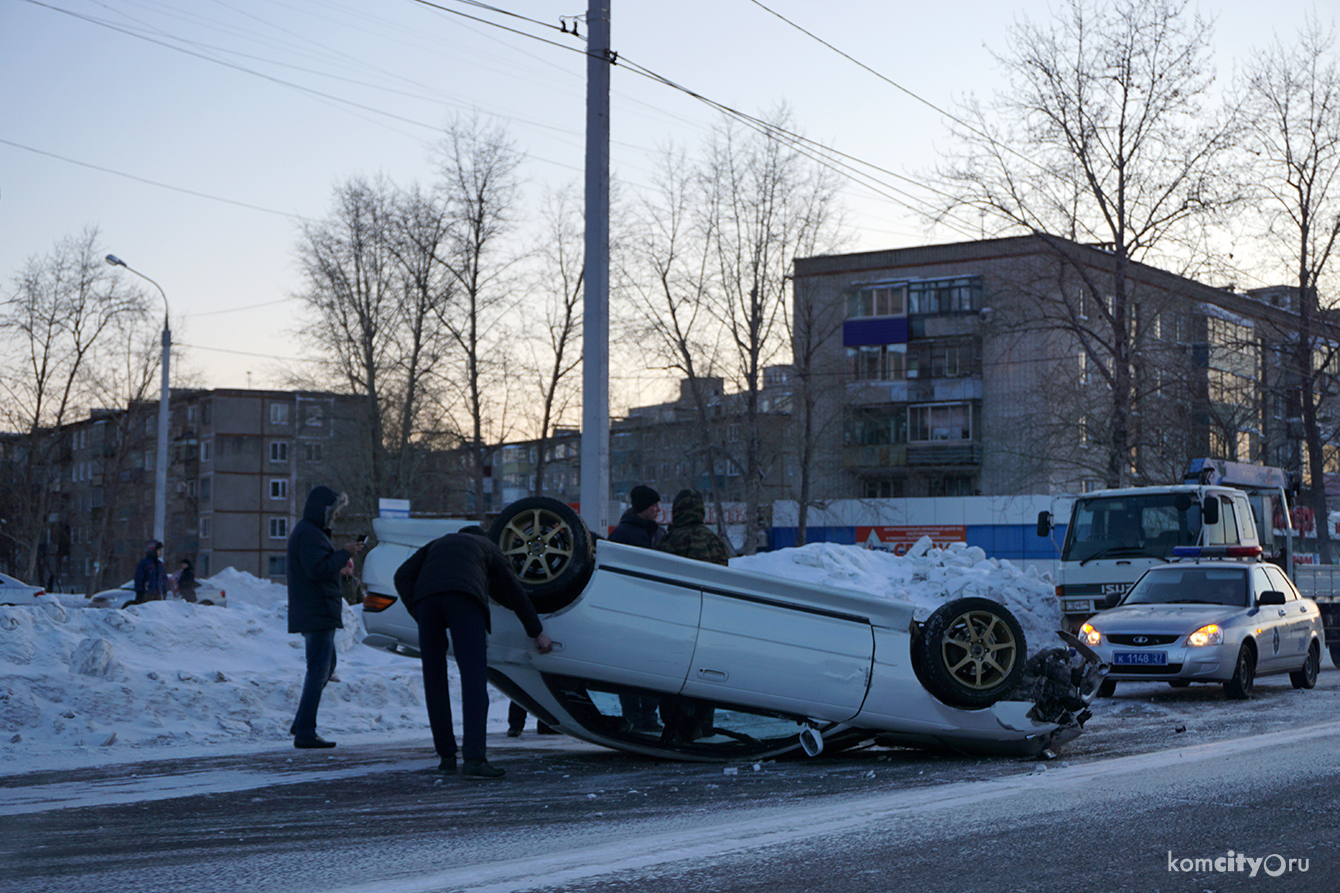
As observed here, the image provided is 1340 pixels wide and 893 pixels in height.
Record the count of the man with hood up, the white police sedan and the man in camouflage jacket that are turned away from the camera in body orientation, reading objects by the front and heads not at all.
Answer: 1

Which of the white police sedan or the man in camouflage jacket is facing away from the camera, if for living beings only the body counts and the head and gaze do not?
the man in camouflage jacket

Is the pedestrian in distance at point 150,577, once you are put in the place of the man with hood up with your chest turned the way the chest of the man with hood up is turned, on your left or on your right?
on your left

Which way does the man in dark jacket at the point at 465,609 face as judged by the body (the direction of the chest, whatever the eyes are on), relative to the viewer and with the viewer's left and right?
facing away from the viewer and to the right of the viewer

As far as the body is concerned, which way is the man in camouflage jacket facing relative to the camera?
away from the camera

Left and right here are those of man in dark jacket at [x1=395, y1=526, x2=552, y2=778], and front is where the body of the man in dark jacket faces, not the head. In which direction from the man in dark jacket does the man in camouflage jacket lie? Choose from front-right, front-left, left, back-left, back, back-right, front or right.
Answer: front

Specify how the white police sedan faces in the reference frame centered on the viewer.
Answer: facing the viewer and to the left of the viewer

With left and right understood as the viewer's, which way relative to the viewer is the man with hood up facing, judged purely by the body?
facing to the right of the viewer

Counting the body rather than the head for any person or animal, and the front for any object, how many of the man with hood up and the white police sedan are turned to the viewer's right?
1

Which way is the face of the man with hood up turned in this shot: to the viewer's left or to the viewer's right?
to the viewer's right

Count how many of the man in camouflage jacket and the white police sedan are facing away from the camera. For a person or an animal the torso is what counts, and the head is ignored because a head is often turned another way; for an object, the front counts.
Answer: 1

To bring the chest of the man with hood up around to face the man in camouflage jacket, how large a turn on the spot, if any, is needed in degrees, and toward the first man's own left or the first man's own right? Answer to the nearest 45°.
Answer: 0° — they already face them

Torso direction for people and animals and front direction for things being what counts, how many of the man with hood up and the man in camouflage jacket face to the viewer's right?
1

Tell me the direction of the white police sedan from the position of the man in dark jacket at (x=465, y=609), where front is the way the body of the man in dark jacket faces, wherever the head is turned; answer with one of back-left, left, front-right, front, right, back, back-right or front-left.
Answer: front
